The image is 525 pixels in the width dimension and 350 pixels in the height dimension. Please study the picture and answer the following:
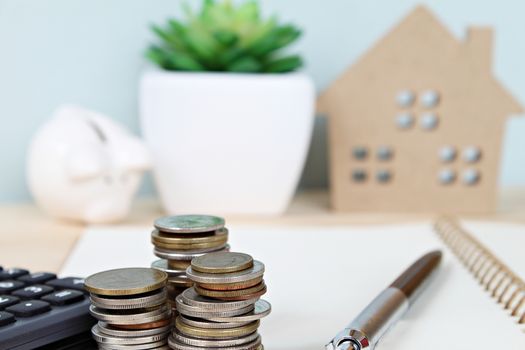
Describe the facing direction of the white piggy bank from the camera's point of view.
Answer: facing the viewer and to the right of the viewer

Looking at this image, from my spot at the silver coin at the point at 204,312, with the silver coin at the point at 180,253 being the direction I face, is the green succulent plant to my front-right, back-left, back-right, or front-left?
front-right
